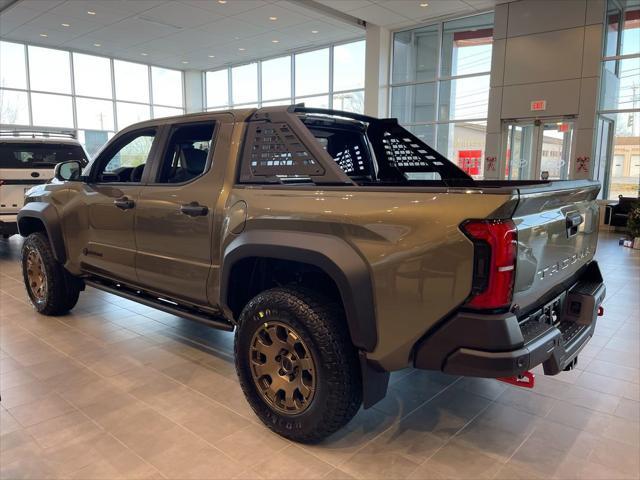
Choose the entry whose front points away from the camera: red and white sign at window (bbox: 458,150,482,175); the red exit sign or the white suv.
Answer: the white suv

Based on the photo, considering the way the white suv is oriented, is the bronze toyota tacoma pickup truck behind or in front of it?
behind

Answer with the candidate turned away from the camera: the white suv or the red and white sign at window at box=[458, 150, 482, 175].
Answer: the white suv

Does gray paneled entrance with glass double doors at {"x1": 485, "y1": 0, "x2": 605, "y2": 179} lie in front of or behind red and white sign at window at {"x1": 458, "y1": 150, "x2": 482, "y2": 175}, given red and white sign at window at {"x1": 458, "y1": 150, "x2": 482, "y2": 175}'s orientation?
in front

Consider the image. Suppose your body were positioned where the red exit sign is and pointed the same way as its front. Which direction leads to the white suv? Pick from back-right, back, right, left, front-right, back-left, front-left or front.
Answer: front-right

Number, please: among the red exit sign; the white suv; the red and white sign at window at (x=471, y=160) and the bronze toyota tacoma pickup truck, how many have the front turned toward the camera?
2

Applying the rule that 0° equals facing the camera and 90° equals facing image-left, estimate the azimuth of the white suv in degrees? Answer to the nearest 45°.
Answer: approximately 180°

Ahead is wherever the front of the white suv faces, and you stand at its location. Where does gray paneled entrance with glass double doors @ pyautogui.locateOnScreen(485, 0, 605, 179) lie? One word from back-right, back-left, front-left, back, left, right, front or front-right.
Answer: right

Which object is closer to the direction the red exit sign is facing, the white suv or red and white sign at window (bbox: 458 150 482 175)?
the white suv

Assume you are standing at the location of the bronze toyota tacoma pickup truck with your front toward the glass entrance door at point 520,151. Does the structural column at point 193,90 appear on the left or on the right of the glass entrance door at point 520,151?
left

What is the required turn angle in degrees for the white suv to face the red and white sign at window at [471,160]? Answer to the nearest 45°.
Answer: approximately 90° to its right

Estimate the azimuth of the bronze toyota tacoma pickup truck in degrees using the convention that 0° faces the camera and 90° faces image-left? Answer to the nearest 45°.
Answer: approximately 135°

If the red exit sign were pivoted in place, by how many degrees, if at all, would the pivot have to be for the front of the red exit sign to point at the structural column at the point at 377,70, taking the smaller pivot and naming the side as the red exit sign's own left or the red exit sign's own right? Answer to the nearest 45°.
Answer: approximately 90° to the red exit sign's own right
